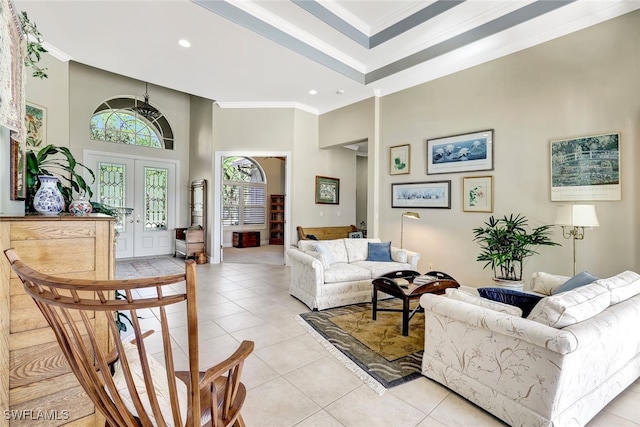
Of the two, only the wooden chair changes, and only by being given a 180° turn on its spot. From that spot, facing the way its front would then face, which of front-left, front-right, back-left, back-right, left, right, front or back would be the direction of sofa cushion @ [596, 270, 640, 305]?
back-left

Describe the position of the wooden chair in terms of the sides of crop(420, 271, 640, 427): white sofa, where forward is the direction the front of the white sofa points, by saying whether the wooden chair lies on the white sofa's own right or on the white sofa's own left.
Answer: on the white sofa's own left

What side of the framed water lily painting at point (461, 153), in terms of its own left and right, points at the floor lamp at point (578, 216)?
left

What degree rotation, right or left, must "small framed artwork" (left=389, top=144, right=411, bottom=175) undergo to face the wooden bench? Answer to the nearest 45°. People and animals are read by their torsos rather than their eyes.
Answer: approximately 90° to its right

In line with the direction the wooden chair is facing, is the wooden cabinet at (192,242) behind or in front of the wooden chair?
in front

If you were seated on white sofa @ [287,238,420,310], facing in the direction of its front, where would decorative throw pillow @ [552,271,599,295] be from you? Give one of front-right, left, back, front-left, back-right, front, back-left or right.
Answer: front

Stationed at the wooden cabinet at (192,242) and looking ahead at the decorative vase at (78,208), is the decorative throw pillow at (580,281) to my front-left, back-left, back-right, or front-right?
front-left

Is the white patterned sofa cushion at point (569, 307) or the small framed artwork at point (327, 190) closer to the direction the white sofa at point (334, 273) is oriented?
the white patterned sofa cushion

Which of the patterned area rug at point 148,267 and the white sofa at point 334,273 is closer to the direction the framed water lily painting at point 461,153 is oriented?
the white sofa

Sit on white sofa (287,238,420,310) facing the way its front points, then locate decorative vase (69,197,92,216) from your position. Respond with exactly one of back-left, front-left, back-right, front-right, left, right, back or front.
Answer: right

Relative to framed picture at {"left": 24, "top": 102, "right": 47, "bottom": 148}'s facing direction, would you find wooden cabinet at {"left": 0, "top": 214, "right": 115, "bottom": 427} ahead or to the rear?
ahead

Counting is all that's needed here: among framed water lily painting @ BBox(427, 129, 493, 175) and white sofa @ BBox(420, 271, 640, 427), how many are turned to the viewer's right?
0

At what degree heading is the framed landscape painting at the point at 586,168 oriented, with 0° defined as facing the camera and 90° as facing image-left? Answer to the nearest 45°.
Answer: approximately 45°

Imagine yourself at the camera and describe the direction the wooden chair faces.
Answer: facing away from the viewer and to the right of the viewer

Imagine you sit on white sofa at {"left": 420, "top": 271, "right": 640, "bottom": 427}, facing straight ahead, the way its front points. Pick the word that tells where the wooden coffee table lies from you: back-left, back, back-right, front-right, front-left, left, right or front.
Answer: front

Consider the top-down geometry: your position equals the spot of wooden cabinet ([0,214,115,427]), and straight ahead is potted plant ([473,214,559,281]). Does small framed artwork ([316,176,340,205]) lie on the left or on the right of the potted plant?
left
